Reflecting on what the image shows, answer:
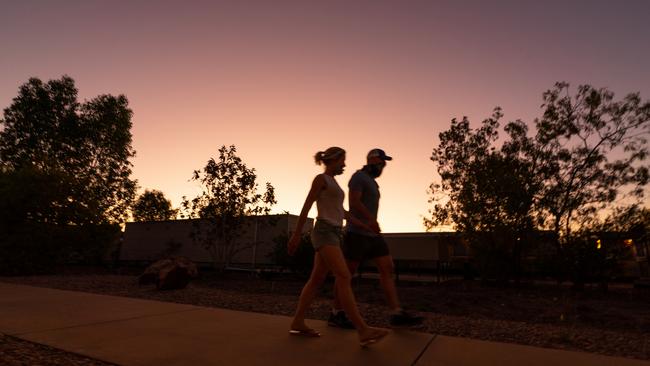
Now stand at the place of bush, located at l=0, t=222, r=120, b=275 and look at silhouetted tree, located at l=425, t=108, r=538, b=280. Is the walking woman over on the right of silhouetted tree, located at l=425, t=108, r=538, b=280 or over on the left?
right

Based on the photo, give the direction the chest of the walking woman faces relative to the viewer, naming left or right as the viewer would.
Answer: facing to the right of the viewer

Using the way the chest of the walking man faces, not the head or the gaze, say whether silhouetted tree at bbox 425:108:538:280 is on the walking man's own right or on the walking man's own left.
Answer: on the walking man's own left

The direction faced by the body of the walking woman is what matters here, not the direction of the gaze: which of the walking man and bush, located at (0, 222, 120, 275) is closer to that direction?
the walking man

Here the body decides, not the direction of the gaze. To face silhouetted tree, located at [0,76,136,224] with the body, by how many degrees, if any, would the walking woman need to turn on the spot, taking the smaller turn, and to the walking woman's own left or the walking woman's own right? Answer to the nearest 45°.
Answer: approximately 135° to the walking woman's own left

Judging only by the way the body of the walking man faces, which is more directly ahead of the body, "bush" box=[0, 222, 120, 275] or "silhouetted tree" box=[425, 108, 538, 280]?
the silhouetted tree

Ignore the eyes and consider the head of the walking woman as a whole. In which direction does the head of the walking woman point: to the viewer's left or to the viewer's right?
to the viewer's right

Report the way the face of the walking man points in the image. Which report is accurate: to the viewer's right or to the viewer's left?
to the viewer's right

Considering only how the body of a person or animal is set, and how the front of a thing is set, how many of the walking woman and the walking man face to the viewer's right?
2

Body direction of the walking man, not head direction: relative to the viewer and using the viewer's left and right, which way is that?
facing to the right of the viewer

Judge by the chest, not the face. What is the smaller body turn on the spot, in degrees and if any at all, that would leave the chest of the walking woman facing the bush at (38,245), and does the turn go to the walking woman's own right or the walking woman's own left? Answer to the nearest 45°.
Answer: approximately 135° to the walking woman's own left

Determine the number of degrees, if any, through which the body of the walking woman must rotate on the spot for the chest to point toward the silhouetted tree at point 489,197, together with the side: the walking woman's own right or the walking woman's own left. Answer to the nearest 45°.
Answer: approximately 45° to the walking woman's own left

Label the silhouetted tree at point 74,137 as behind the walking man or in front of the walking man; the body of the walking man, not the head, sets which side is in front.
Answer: behind
